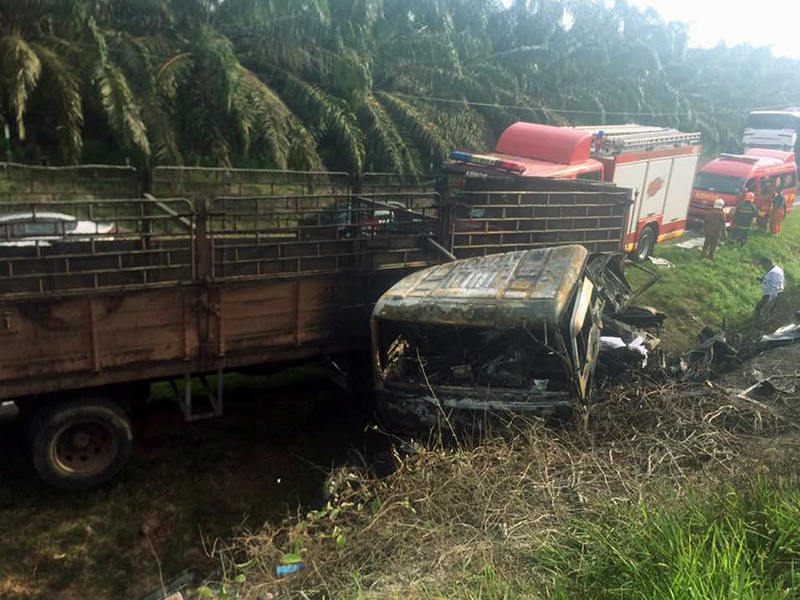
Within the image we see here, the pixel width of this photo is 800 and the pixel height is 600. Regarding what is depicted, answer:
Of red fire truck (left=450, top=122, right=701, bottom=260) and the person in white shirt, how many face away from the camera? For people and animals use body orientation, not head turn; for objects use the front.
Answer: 0

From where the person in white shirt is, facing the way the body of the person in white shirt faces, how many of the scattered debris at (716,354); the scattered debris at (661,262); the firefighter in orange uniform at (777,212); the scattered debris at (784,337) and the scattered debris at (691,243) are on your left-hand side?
2

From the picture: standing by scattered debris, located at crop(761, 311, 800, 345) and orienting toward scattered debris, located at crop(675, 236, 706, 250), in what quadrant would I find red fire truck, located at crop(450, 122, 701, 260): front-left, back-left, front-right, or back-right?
front-left

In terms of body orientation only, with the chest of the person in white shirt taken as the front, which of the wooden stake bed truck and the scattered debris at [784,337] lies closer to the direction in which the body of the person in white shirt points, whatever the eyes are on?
the wooden stake bed truck

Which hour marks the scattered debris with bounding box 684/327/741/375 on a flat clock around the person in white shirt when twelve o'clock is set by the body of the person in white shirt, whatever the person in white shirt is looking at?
The scattered debris is roughly at 9 o'clock from the person in white shirt.

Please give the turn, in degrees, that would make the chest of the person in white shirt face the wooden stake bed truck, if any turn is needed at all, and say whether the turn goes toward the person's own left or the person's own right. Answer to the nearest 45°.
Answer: approximately 45° to the person's own left

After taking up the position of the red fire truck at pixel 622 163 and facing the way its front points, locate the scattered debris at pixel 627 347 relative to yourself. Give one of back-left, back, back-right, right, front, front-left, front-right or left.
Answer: front-left

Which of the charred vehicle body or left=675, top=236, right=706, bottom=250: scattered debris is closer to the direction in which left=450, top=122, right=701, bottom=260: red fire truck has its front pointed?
the charred vehicle body

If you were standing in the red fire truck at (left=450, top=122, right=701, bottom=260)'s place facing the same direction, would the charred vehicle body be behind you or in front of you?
in front

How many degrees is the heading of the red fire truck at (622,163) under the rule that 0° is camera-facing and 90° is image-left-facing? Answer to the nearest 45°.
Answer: approximately 45°

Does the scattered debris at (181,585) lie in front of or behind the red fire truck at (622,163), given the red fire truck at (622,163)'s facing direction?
in front

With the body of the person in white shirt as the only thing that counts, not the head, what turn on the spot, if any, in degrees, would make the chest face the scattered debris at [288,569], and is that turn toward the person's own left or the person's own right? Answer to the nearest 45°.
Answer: approximately 90° to the person's own left

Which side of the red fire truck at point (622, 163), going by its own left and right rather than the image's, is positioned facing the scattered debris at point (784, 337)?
left

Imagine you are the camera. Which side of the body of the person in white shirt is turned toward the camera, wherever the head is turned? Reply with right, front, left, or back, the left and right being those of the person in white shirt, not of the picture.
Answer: left

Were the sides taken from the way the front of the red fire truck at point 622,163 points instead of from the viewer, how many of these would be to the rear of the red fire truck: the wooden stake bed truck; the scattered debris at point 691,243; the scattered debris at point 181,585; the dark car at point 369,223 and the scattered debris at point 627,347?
1
